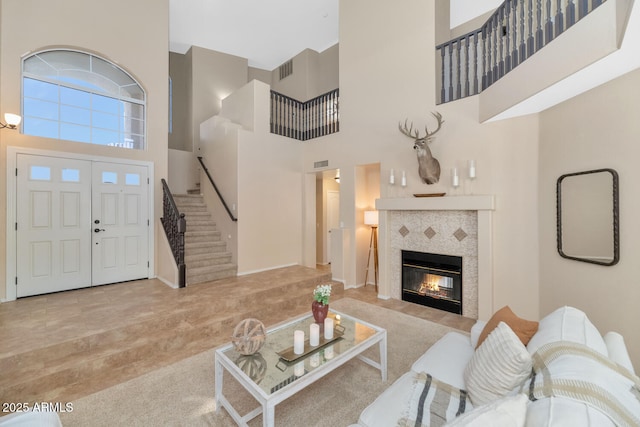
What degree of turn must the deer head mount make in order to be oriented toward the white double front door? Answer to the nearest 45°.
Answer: approximately 45° to its right

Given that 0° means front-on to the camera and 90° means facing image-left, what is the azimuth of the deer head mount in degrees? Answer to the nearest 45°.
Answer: approximately 45°

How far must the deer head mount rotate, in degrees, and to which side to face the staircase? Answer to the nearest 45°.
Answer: approximately 45° to its right

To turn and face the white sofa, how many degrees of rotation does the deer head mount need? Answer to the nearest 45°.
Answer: approximately 45° to its left
